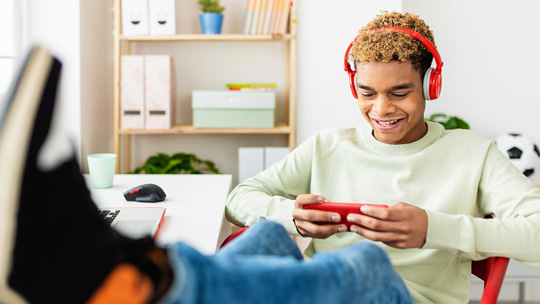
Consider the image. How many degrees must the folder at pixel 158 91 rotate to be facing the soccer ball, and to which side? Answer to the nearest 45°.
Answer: approximately 90° to its left
